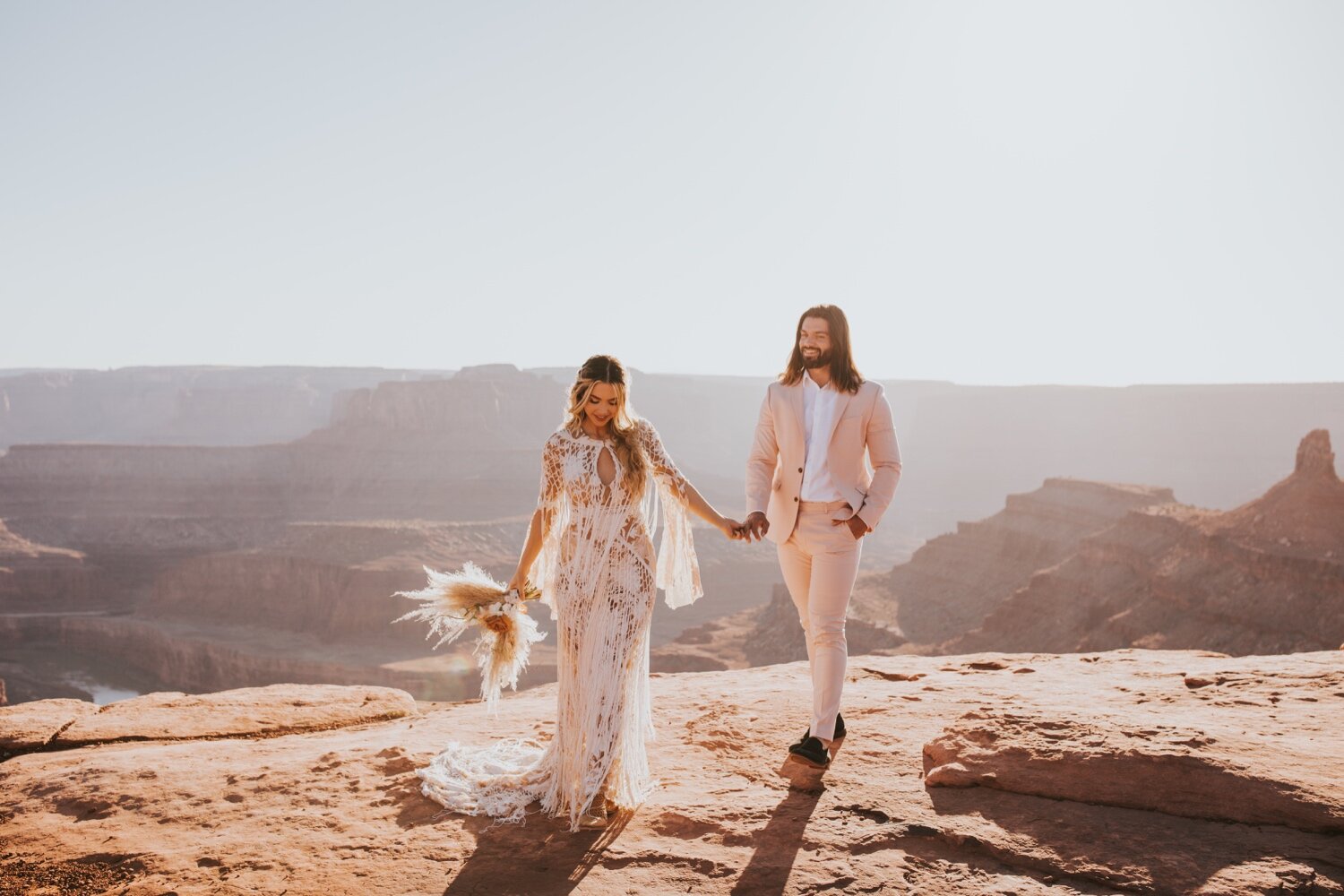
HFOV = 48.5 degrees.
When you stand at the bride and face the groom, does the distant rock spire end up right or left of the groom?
left

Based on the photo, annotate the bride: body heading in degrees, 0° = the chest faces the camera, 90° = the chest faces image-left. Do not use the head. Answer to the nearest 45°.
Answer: approximately 0°

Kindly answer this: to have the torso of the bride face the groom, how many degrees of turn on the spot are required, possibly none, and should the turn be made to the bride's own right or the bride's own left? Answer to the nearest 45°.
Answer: approximately 90° to the bride's own left
